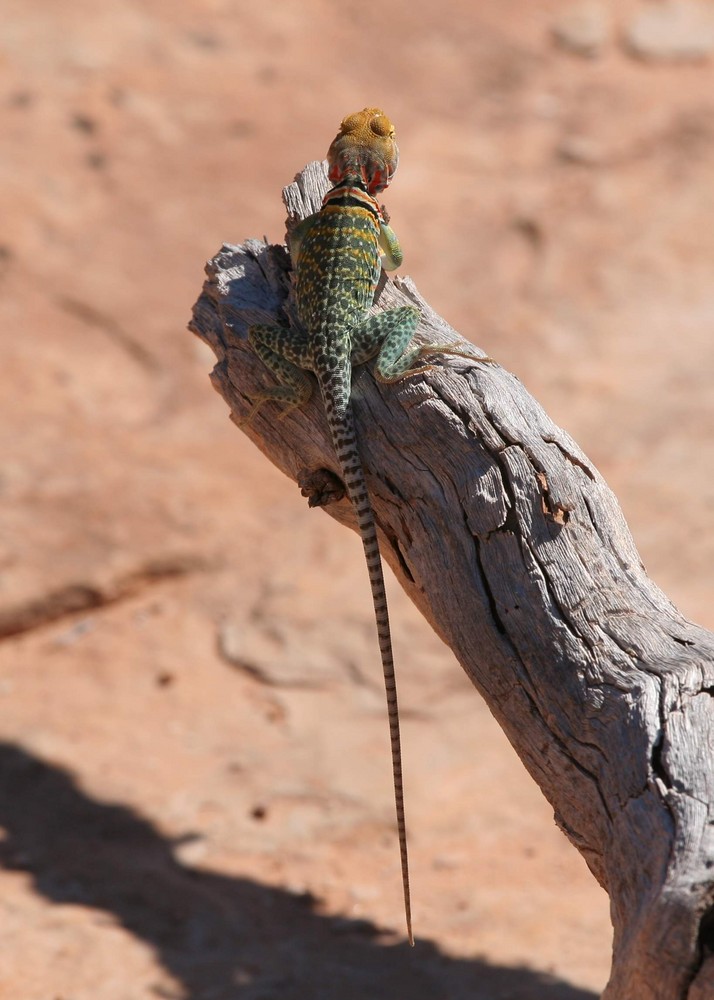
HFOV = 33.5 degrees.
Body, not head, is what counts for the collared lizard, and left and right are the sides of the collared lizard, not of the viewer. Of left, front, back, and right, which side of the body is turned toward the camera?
back
